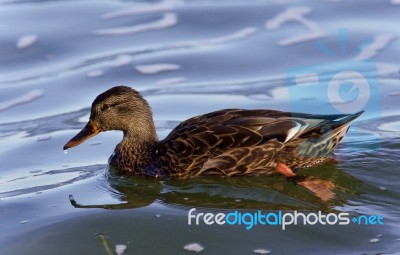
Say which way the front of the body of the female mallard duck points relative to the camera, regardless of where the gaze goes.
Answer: to the viewer's left
